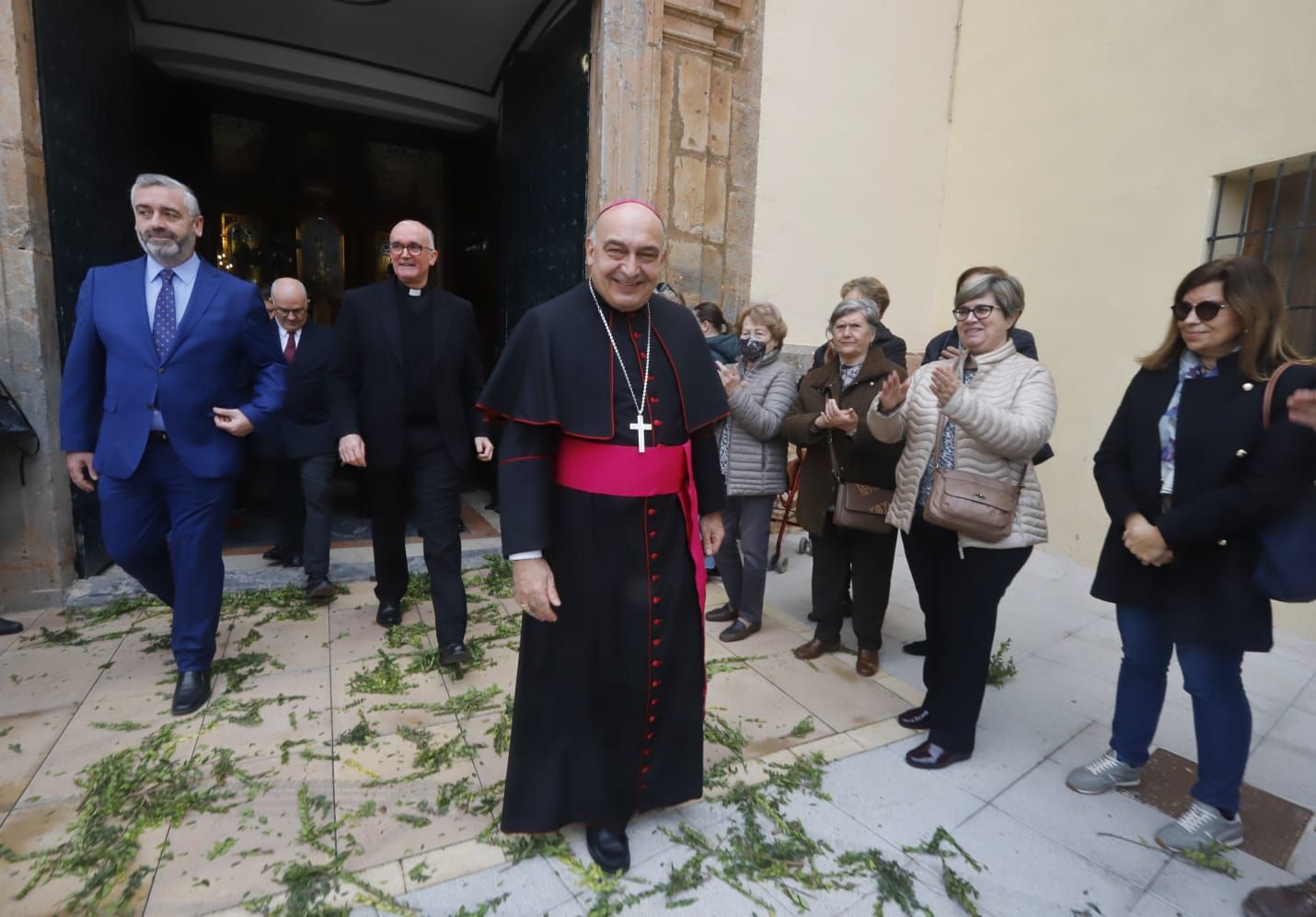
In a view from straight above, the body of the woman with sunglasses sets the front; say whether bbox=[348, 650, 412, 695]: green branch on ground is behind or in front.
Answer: in front

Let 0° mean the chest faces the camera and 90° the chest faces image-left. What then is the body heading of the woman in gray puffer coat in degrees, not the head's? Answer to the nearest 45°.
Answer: approximately 45°

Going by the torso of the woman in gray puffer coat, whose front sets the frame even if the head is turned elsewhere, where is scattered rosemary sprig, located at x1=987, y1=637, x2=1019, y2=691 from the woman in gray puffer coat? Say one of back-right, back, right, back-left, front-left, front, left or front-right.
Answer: back-left

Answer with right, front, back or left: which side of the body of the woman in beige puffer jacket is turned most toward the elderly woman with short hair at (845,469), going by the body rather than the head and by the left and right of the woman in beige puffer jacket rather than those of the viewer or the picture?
right

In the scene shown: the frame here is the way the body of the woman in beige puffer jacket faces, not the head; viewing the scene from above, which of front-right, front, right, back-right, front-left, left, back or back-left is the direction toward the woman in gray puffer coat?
right

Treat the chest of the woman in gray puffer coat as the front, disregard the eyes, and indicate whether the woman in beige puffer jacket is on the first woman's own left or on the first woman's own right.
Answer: on the first woman's own left

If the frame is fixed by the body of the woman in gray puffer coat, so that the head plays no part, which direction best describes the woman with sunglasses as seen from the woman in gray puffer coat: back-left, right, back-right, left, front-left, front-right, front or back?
left

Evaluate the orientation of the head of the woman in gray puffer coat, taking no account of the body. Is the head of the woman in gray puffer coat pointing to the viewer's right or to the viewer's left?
to the viewer's left

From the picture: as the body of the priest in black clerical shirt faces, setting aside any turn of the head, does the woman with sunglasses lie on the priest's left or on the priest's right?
on the priest's left

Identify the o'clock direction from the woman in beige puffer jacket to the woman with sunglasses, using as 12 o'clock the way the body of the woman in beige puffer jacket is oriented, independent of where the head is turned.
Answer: The woman with sunglasses is roughly at 8 o'clock from the woman in beige puffer jacket.

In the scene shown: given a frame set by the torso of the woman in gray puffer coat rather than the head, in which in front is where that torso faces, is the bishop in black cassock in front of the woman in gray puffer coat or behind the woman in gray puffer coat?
in front

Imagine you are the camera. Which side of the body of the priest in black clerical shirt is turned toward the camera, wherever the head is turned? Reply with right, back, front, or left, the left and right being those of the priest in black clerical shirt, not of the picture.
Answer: front
